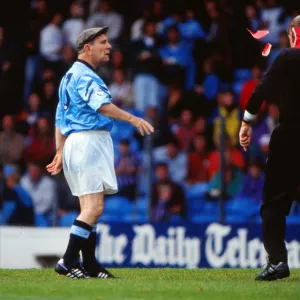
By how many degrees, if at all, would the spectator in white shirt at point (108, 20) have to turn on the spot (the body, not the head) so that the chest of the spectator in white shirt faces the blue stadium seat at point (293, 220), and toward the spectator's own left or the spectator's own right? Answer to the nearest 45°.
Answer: approximately 45° to the spectator's own left

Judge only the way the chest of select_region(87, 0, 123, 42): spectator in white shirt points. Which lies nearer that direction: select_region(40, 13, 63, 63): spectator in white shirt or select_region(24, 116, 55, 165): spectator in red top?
the spectator in red top

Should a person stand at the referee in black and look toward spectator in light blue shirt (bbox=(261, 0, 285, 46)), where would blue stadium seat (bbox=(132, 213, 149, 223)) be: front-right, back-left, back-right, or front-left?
front-left

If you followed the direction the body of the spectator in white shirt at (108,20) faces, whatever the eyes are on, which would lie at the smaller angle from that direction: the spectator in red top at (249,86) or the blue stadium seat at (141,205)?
the blue stadium seat

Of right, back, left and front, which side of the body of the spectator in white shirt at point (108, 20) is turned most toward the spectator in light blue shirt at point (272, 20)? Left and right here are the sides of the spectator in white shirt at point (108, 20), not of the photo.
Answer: left

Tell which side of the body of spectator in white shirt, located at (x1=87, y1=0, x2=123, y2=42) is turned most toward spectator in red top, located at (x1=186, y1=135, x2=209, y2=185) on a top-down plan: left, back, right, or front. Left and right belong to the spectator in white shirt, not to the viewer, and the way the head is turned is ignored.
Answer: front

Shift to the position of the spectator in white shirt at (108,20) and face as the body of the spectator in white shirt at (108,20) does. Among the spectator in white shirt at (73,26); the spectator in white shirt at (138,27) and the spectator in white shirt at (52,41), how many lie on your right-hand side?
2

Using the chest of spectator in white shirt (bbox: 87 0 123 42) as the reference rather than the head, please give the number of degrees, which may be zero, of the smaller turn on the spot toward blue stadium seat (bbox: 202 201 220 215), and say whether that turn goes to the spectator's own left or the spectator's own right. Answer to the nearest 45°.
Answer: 0° — they already face it

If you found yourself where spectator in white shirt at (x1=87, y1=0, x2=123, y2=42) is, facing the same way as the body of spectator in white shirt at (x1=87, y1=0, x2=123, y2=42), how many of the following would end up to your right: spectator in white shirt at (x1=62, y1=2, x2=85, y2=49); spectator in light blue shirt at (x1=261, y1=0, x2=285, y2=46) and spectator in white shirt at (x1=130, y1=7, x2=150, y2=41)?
1

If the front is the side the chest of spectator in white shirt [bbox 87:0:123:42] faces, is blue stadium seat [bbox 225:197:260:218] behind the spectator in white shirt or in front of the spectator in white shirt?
in front

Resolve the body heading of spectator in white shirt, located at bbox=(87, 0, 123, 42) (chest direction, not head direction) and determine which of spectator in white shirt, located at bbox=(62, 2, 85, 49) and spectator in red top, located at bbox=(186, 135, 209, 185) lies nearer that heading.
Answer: the spectator in red top

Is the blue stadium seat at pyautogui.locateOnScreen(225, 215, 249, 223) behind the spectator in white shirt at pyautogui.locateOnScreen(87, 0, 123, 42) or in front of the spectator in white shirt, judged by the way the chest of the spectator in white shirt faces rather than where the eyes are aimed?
in front

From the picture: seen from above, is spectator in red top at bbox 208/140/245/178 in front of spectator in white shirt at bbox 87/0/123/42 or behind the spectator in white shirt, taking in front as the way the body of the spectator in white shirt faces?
in front

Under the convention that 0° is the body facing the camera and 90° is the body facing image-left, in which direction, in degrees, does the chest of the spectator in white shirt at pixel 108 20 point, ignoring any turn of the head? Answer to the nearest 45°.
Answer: approximately 0°
